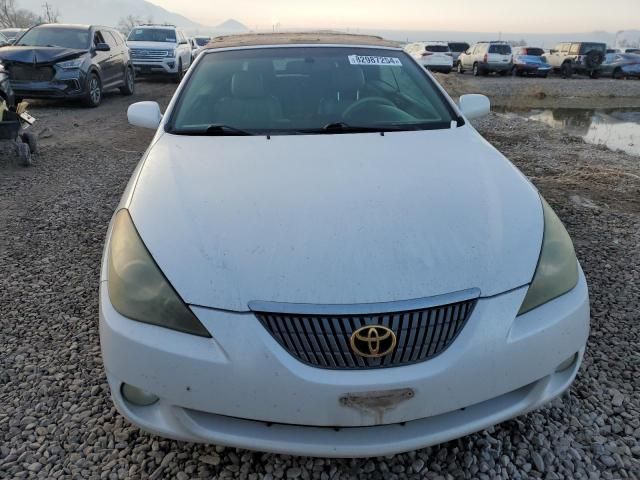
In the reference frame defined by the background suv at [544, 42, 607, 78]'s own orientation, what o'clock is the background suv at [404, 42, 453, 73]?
the background suv at [404, 42, 453, 73] is roughly at 9 o'clock from the background suv at [544, 42, 607, 78].

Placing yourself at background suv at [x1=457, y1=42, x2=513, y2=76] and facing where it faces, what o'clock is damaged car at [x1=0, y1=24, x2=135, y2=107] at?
The damaged car is roughly at 8 o'clock from the background suv.

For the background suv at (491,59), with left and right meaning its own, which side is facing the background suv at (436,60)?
left

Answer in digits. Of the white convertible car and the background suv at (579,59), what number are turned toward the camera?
1

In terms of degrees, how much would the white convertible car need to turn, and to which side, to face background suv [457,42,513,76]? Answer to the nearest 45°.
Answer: approximately 180°

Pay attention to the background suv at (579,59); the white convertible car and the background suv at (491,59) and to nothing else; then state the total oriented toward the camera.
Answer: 1

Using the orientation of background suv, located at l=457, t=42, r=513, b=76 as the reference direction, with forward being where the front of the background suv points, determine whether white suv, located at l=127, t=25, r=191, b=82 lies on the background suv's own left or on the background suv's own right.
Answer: on the background suv's own left

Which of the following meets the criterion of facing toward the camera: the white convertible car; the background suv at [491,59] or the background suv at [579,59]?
the white convertible car

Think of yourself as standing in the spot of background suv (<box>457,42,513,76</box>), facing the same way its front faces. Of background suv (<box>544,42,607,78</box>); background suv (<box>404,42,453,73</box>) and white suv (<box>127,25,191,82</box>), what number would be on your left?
2

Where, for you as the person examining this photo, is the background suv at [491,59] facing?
facing away from the viewer and to the left of the viewer

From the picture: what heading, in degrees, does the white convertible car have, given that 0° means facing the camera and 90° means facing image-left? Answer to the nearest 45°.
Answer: approximately 0°

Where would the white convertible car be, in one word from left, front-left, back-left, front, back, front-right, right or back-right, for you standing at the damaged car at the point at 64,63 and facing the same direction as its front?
front-left

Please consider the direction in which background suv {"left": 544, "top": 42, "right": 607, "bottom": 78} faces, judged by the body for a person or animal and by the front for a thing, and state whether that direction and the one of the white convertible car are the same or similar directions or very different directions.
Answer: very different directions

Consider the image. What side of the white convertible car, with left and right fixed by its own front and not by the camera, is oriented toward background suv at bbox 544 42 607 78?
back

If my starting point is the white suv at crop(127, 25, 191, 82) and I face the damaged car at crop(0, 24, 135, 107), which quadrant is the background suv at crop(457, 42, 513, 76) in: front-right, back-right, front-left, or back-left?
back-left

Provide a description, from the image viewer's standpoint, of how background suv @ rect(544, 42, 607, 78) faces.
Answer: facing away from the viewer and to the left of the viewer

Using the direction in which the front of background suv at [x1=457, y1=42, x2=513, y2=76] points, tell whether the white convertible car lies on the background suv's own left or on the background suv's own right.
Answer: on the background suv's own left
